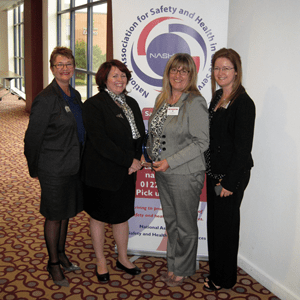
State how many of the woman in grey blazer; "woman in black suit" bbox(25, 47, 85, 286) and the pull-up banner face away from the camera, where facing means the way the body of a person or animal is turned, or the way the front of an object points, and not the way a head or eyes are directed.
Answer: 0

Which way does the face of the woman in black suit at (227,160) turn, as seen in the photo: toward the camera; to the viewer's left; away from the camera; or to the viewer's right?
toward the camera

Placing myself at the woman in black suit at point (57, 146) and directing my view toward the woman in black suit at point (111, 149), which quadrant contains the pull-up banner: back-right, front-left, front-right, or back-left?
front-left

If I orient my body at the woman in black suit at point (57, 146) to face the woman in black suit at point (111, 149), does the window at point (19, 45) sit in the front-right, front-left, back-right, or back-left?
back-left

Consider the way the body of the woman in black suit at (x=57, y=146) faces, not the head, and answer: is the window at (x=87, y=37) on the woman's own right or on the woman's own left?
on the woman's own left

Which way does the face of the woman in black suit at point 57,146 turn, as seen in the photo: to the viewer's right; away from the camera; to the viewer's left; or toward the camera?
toward the camera

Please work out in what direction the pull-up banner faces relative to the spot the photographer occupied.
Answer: facing the viewer

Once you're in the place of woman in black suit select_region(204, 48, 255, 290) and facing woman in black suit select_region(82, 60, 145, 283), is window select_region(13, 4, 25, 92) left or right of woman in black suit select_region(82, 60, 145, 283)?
right

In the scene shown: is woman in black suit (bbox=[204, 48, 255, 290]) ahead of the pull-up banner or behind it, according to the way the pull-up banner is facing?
ahead

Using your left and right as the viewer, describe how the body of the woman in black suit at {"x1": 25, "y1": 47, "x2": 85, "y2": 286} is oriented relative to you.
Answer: facing the viewer and to the right of the viewer

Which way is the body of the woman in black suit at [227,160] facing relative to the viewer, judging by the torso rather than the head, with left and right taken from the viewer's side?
facing the viewer and to the left of the viewer

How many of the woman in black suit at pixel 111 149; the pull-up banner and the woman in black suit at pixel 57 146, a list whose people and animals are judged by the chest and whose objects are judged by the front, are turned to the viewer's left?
0

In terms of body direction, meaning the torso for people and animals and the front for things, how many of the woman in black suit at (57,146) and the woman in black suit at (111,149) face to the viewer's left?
0

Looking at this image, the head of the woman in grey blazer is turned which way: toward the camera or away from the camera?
toward the camera
